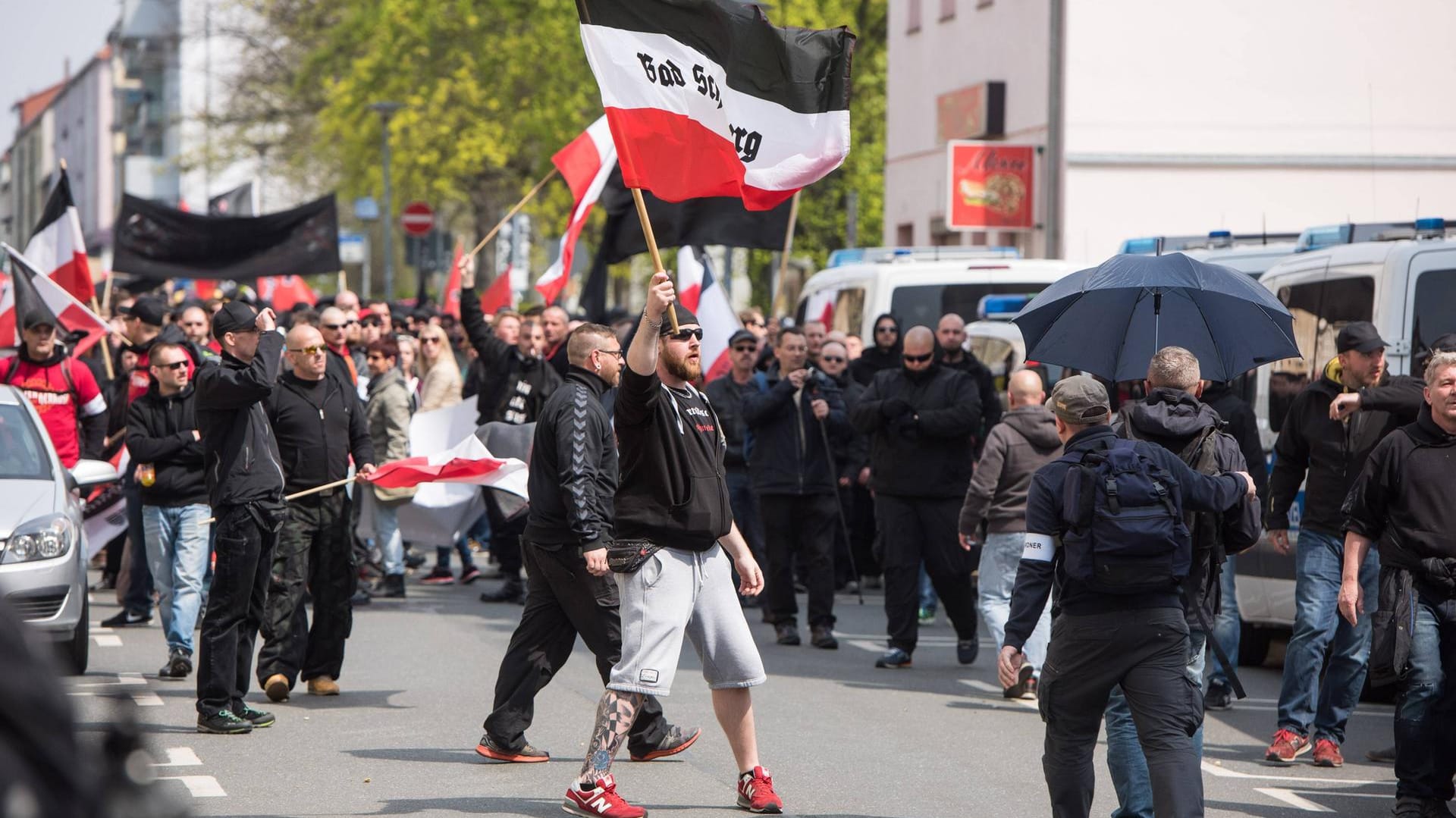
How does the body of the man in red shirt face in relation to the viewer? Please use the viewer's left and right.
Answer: facing the viewer

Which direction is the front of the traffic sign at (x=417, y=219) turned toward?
toward the camera

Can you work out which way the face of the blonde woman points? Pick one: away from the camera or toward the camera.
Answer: toward the camera

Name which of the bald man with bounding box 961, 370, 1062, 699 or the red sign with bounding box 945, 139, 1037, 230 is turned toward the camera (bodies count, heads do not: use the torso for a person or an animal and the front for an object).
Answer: the red sign

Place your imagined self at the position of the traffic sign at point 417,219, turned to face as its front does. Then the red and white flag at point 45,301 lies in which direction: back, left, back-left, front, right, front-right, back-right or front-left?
front

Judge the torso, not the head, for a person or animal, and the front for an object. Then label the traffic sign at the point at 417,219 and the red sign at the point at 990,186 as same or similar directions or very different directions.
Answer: same or similar directions

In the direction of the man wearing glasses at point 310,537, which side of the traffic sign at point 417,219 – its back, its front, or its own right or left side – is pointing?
front

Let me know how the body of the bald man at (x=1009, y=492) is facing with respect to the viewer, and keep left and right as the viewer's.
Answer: facing away from the viewer and to the left of the viewer

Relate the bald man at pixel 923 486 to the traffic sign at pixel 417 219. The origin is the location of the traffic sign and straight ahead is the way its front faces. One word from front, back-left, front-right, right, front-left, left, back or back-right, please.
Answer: front

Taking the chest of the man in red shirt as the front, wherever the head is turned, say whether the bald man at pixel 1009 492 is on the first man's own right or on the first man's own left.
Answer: on the first man's own left

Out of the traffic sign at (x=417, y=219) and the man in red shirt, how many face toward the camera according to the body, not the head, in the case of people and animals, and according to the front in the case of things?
2

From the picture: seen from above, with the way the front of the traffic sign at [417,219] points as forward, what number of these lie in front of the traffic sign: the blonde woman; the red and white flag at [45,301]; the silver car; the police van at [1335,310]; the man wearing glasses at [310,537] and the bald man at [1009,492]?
6

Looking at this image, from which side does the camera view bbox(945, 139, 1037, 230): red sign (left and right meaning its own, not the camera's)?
front

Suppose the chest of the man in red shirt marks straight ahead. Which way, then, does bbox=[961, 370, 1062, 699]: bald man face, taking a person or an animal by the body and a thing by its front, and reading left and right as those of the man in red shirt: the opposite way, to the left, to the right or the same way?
the opposite way

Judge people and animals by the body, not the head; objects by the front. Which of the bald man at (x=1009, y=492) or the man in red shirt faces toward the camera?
the man in red shirt

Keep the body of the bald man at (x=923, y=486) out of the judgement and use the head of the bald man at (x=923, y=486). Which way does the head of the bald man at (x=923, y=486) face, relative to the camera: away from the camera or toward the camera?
toward the camera

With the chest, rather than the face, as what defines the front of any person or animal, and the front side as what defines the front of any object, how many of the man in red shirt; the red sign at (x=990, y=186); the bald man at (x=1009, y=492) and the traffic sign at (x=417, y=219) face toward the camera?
3

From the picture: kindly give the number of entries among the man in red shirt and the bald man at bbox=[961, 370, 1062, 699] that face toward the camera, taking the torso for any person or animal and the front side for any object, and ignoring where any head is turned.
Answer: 1

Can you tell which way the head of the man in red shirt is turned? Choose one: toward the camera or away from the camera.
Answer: toward the camera

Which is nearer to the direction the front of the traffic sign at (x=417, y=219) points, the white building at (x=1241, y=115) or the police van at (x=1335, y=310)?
the police van

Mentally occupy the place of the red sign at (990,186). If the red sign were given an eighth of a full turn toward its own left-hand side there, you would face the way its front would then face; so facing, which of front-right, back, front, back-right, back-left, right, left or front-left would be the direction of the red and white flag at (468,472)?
front-right
